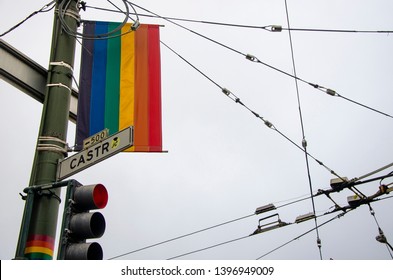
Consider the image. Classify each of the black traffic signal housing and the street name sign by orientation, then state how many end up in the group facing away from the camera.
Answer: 0

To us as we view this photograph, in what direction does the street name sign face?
facing the viewer and to the left of the viewer

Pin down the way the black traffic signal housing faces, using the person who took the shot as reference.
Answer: facing the viewer and to the right of the viewer
